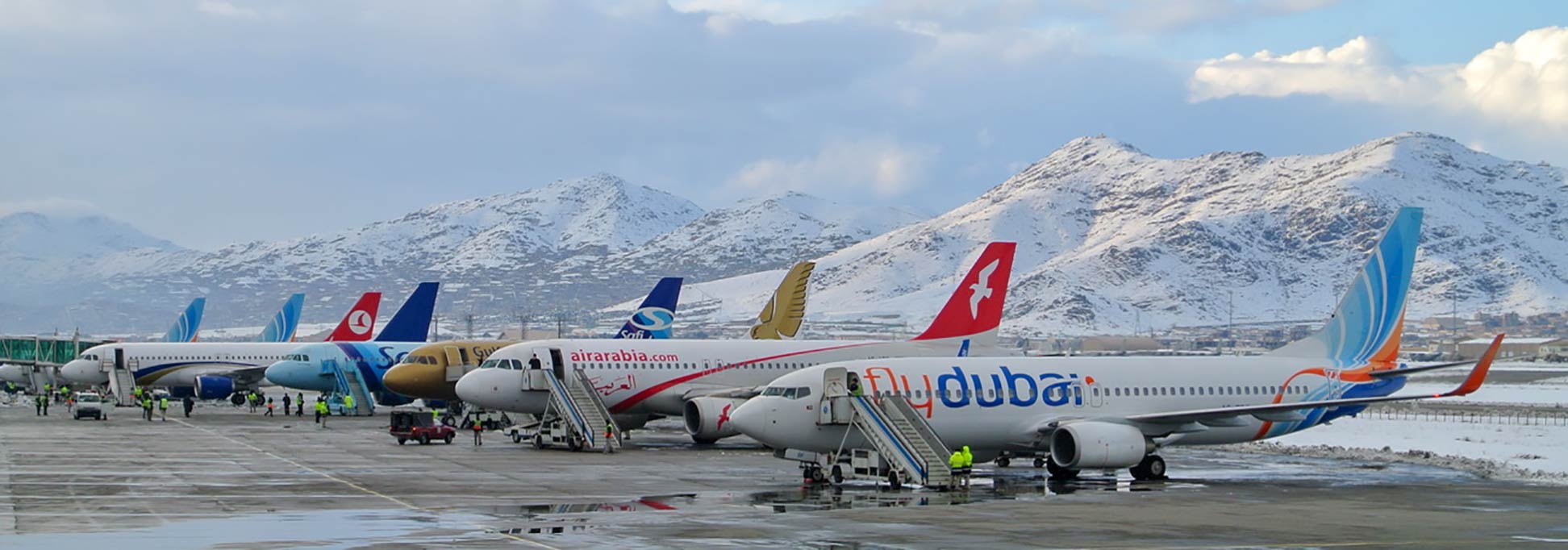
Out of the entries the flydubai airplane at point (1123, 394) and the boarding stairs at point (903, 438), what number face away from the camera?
0

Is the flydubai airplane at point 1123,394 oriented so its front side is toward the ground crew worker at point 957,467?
yes

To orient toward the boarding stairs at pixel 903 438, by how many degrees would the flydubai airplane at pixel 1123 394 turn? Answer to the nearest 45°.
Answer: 0° — it already faces it

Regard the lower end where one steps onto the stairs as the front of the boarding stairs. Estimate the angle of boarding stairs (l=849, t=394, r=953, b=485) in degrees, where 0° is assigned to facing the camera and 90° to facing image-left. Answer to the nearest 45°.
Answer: approximately 315°
